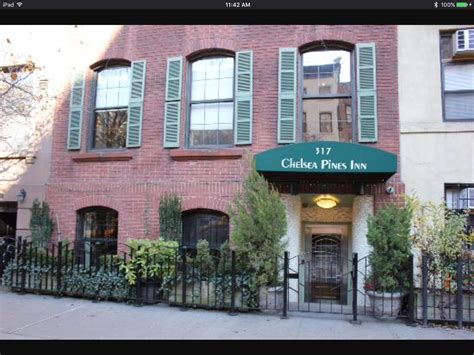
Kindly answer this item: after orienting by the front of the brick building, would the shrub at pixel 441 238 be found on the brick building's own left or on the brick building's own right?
on the brick building's own left

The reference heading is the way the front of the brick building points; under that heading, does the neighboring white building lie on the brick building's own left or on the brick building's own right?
on the brick building's own left

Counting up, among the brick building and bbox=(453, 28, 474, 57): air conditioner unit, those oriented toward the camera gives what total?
2

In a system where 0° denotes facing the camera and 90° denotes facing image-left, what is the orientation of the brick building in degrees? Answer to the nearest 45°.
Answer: approximately 0°

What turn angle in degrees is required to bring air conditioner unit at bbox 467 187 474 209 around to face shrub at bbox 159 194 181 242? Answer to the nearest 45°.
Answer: approximately 90° to its right

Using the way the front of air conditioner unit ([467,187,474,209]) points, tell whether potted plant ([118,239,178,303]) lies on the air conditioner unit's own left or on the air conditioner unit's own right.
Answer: on the air conditioner unit's own right

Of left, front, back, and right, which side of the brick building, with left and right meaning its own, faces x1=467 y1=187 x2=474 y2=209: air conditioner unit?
left
